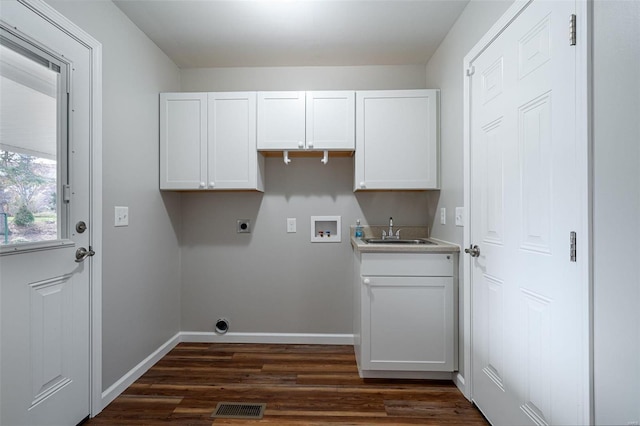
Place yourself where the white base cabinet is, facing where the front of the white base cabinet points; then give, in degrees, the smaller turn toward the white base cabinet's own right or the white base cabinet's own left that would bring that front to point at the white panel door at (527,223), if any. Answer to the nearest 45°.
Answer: approximately 45° to the white base cabinet's own left

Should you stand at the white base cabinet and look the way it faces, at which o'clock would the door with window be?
The door with window is roughly at 2 o'clock from the white base cabinet.

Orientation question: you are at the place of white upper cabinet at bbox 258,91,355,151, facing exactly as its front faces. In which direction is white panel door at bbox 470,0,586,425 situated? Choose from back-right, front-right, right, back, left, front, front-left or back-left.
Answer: front-left

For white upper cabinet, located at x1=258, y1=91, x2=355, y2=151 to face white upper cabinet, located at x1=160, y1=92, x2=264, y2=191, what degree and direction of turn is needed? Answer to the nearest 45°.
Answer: approximately 90° to its right

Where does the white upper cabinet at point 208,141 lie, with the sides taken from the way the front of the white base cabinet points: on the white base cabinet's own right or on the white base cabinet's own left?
on the white base cabinet's own right

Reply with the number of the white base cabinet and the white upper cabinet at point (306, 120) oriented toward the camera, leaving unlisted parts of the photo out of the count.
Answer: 2

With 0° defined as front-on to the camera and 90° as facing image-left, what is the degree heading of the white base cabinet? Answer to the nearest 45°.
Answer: approximately 0°

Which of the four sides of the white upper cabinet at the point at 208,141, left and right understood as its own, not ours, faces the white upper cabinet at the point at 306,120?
left

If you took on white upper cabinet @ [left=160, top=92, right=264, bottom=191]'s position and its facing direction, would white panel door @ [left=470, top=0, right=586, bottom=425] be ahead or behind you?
ahead
